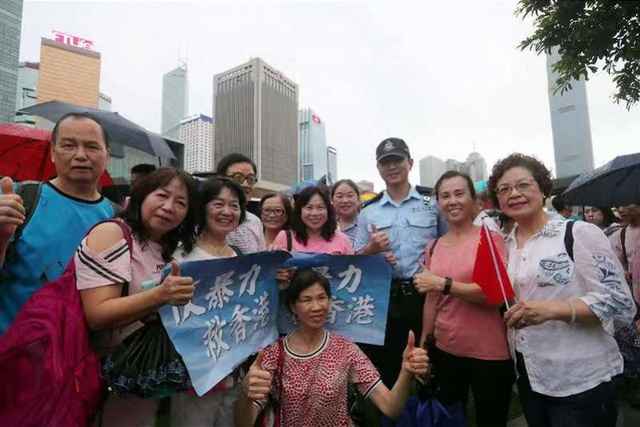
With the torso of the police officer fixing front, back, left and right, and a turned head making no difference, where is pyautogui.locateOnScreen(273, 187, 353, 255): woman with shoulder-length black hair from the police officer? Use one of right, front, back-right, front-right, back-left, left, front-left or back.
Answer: right

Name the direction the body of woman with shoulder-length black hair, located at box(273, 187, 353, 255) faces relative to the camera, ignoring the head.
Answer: toward the camera

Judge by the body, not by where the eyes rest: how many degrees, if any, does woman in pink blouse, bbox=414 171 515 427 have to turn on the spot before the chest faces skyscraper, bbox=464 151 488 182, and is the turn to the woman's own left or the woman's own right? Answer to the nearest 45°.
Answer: approximately 135° to the woman's own right

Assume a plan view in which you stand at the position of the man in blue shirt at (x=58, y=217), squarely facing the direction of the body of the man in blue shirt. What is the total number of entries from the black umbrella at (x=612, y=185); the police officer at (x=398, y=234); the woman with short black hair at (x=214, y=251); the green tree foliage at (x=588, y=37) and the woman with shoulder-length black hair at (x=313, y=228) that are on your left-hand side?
5

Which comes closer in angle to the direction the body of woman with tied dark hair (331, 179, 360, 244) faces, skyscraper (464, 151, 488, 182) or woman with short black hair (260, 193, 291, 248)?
the woman with short black hair

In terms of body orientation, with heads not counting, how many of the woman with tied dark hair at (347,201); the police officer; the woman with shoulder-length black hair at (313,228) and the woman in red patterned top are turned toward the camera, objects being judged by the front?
4

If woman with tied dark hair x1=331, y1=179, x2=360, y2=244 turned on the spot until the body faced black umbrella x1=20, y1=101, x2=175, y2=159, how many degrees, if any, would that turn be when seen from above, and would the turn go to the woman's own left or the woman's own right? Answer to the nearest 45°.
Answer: approximately 90° to the woman's own right

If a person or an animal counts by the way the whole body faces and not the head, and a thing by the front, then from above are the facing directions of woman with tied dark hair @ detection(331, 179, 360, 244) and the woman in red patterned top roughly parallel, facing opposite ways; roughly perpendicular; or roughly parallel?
roughly parallel

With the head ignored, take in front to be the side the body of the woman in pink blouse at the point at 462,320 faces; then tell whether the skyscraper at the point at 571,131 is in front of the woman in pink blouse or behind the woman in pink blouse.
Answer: behind

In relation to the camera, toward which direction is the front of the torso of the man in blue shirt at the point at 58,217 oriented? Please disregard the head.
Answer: toward the camera

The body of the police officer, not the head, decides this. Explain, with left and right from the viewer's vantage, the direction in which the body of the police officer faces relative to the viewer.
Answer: facing the viewer

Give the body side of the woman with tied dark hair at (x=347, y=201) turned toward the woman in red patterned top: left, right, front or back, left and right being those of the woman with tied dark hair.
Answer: front

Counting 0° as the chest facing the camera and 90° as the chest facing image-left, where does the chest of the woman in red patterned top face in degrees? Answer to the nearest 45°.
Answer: approximately 0°

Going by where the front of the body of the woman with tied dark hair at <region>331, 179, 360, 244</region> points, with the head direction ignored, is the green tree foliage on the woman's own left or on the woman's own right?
on the woman's own left

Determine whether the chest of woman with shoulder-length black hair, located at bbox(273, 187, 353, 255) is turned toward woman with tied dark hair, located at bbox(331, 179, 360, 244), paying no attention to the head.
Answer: no

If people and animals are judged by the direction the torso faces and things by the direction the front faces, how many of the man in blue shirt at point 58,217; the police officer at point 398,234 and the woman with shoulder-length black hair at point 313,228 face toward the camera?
3

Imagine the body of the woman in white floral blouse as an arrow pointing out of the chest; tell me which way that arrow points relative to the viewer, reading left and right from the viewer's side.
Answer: facing the viewer and to the left of the viewer

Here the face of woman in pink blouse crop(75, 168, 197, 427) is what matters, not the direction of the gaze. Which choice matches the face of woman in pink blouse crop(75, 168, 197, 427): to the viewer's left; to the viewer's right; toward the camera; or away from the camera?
toward the camera
